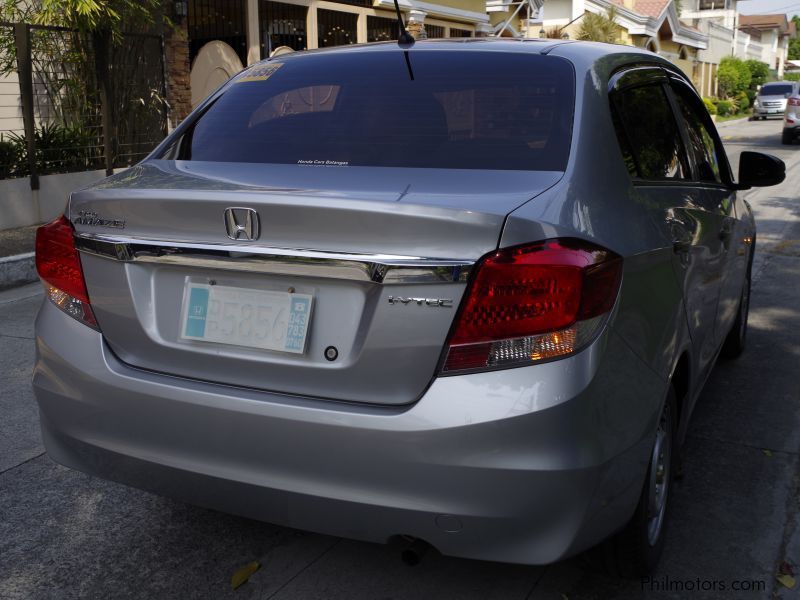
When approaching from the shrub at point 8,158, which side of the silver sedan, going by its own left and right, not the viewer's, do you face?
left

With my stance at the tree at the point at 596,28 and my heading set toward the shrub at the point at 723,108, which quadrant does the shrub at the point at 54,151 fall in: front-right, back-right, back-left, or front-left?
back-right

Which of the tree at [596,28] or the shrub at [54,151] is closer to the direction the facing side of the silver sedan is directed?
the tree

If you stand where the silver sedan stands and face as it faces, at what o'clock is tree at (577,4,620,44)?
The tree is roughly at 11 o'clock from the silver sedan.

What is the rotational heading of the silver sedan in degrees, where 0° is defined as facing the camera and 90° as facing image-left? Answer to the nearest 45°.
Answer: approximately 225°
